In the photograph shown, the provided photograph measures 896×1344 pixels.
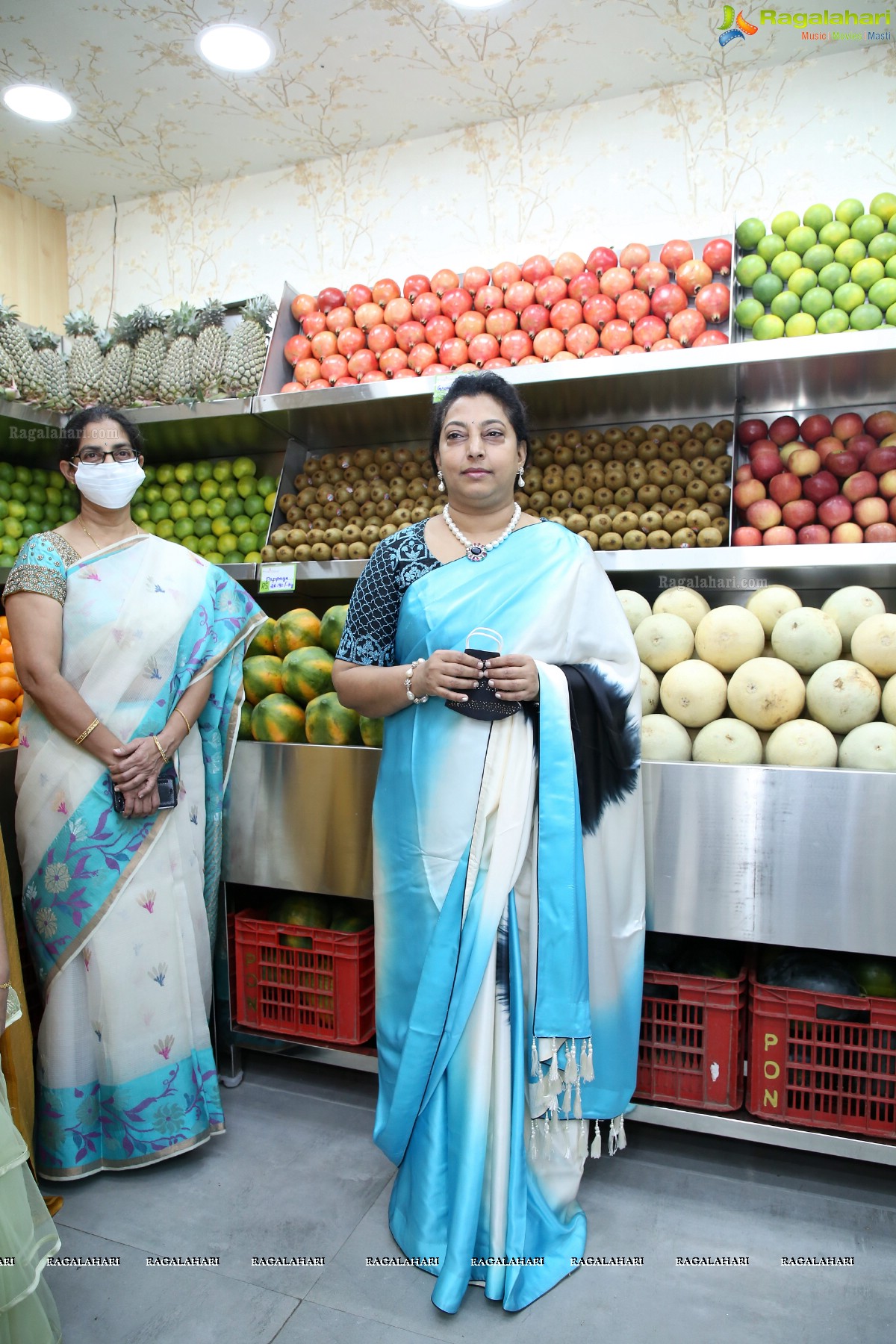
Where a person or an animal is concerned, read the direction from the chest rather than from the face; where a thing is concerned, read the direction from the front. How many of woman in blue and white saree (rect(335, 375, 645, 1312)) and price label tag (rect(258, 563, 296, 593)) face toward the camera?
2

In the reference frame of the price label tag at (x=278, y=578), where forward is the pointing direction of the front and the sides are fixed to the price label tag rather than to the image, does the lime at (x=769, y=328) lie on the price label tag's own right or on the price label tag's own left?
on the price label tag's own left

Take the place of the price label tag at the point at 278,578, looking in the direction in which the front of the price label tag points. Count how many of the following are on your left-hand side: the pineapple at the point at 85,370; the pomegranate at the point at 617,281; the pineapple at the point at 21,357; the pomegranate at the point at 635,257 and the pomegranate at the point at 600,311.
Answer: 3

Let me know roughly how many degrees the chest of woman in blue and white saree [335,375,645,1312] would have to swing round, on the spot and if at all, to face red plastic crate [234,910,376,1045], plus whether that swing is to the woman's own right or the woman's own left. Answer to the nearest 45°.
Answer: approximately 135° to the woman's own right

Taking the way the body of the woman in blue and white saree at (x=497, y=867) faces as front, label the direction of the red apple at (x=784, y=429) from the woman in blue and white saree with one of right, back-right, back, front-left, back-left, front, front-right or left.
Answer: back-left

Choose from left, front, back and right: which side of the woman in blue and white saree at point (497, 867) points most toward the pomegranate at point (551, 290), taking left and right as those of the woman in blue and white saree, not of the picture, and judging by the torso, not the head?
back

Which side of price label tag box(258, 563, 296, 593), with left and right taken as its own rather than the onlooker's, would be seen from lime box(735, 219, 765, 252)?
left

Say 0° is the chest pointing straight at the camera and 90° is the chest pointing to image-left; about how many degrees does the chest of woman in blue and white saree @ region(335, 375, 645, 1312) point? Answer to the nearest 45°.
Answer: approximately 0°

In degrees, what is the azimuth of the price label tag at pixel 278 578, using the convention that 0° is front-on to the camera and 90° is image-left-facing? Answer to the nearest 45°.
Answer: approximately 0°

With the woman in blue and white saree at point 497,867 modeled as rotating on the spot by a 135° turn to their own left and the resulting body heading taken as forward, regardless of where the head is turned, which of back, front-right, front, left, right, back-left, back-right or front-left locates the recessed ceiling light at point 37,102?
left

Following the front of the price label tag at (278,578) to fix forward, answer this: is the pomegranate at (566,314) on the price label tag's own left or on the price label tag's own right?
on the price label tag's own left

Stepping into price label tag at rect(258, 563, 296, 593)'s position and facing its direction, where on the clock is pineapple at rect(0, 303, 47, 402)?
The pineapple is roughly at 4 o'clock from the price label tag.
